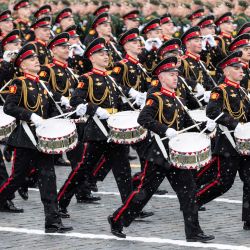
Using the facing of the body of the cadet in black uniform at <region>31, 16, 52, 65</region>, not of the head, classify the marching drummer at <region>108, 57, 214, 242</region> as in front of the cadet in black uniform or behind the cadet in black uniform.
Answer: in front
